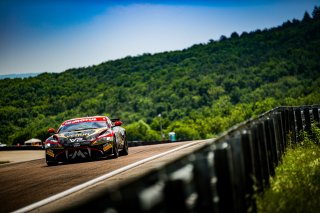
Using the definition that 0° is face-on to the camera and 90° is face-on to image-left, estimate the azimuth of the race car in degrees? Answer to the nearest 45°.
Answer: approximately 0°
